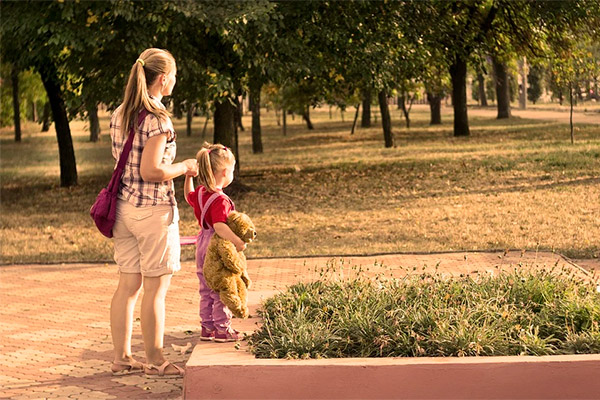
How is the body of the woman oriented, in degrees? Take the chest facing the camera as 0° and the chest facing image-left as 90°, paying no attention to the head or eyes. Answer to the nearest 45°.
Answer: approximately 225°

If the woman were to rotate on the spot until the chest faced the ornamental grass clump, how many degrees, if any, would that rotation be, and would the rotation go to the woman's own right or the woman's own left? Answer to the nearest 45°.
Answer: approximately 45° to the woman's own right

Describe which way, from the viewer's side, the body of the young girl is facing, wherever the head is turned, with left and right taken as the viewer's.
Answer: facing away from the viewer and to the right of the viewer

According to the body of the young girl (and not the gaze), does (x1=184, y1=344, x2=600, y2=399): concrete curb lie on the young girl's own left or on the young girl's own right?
on the young girl's own right

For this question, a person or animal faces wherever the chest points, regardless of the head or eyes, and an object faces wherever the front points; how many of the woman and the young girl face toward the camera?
0

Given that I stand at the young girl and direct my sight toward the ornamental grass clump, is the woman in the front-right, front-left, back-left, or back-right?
back-right

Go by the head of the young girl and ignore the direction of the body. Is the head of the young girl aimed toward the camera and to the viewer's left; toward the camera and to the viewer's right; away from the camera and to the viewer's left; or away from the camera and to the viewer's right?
away from the camera and to the viewer's right

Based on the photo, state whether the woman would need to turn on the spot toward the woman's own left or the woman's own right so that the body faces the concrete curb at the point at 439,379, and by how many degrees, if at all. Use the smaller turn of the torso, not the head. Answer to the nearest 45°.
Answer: approximately 90° to the woman's own right
